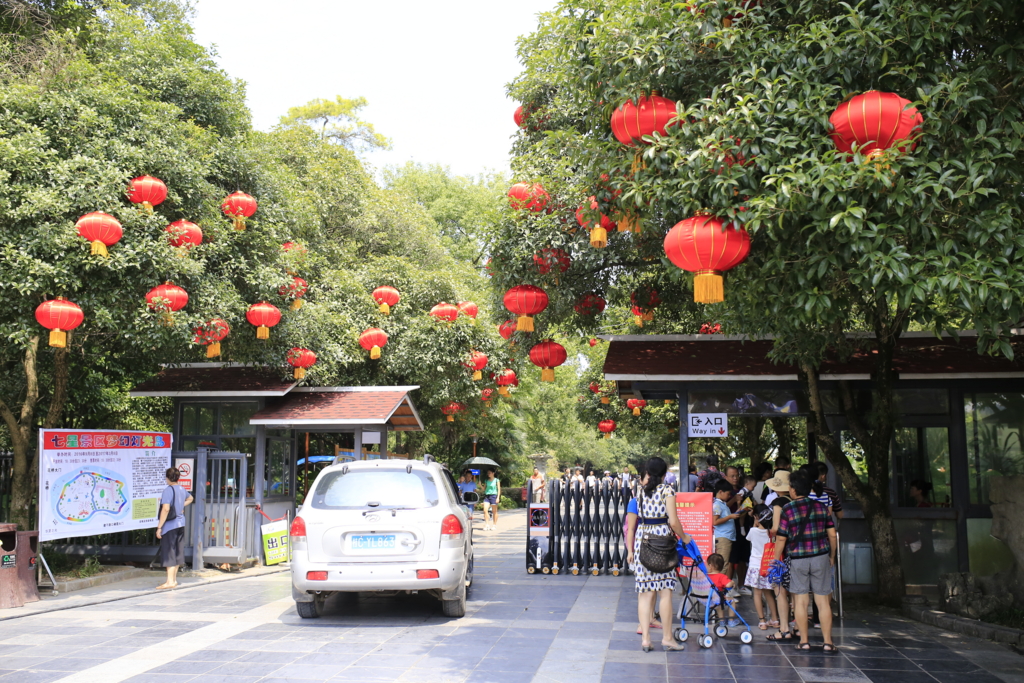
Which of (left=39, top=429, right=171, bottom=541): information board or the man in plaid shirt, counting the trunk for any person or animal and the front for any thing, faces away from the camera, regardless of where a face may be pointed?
the man in plaid shirt

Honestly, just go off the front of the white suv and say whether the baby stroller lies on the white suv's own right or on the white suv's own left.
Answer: on the white suv's own right

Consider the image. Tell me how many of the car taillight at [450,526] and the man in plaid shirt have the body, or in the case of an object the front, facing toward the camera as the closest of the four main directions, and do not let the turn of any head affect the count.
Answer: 1

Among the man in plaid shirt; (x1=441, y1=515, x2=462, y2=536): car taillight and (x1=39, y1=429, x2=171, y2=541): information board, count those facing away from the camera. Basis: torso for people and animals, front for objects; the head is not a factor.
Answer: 1

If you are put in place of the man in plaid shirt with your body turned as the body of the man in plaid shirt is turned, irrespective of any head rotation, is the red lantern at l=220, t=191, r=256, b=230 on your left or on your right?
on your left

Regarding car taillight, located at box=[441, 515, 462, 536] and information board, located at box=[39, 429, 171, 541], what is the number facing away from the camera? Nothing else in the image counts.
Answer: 0

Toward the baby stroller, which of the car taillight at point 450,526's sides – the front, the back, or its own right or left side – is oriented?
left

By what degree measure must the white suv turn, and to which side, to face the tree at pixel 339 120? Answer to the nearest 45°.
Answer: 0° — it already faces it

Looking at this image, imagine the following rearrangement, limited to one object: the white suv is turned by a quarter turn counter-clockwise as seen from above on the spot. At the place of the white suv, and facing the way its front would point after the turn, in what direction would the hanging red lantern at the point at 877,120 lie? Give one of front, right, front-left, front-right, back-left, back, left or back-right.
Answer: back-left

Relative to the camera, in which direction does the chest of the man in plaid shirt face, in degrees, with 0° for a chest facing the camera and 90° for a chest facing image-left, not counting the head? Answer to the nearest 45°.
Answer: approximately 180°

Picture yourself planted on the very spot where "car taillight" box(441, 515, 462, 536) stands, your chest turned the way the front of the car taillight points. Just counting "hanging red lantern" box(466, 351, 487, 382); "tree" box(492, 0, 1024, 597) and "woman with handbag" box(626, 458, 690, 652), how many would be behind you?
1

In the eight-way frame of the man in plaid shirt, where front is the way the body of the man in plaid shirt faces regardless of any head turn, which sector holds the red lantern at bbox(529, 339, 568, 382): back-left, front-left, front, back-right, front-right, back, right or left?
front-left

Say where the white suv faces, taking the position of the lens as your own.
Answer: facing away from the viewer

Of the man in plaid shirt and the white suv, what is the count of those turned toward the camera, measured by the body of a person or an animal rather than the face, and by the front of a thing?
0

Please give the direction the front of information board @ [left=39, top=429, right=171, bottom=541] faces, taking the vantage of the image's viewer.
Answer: facing the viewer and to the right of the viewer
